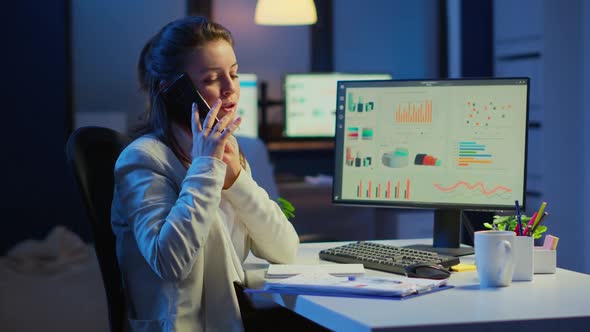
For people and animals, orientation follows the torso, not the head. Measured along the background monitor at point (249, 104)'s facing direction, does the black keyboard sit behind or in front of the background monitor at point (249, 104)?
in front

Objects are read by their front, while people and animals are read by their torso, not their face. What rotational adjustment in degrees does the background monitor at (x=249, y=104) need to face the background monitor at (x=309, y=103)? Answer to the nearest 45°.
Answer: approximately 90° to its left

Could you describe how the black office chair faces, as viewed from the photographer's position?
facing to the right of the viewer

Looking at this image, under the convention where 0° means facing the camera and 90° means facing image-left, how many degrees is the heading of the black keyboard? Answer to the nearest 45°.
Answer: approximately 45°
